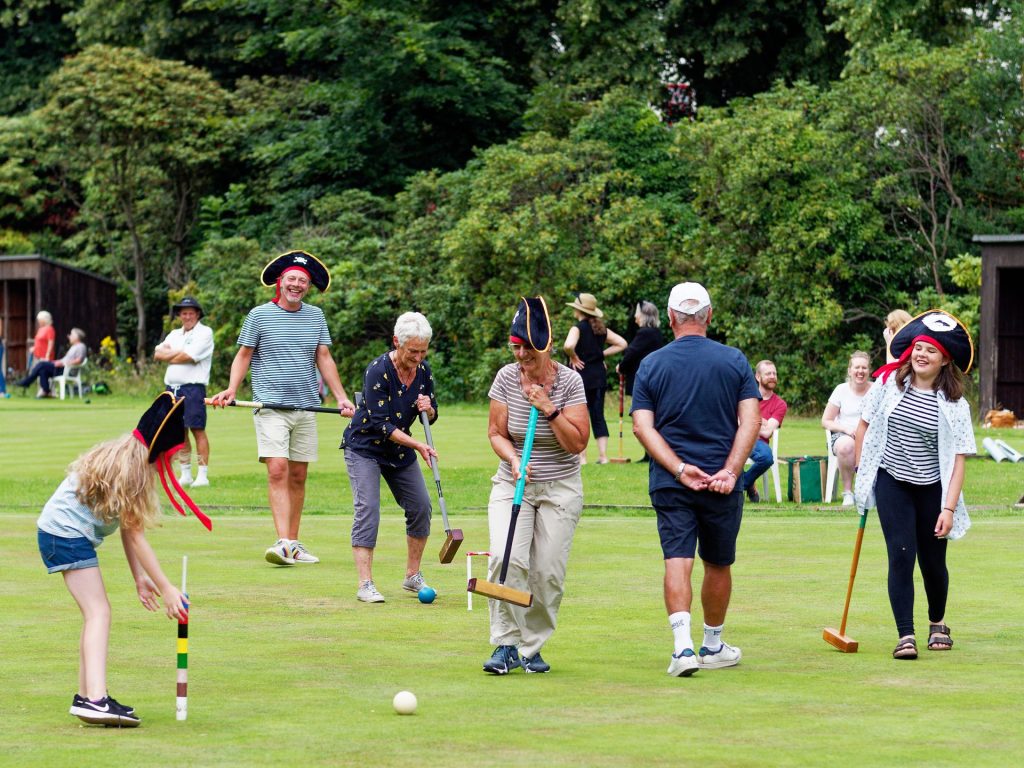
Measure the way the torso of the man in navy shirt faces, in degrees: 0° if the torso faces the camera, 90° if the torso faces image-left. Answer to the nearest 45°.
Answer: approximately 180°

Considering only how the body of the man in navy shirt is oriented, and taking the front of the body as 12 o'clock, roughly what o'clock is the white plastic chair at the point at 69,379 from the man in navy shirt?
The white plastic chair is roughly at 11 o'clock from the man in navy shirt.

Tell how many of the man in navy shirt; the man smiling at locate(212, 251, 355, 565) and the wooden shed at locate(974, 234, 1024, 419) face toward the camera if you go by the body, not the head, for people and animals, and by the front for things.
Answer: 2

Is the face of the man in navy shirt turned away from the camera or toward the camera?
away from the camera

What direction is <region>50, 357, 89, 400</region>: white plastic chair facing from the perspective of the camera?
to the viewer's left

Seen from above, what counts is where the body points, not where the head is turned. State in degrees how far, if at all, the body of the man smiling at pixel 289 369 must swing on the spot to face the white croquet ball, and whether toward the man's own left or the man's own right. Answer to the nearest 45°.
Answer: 0° — they already face it

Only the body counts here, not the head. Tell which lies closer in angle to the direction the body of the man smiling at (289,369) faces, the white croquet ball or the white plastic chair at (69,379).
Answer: the white croquet ball

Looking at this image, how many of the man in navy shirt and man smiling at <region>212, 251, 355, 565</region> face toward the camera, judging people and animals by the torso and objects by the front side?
1
